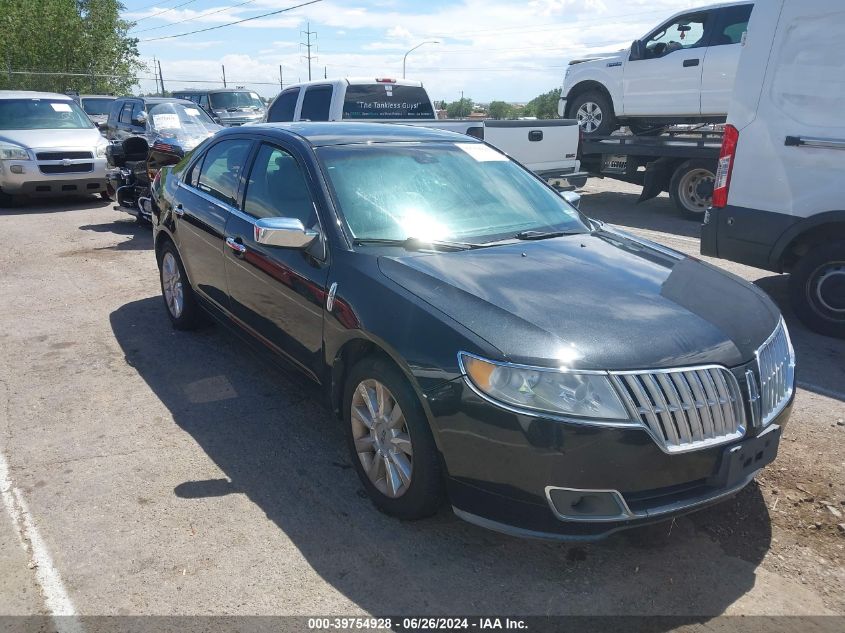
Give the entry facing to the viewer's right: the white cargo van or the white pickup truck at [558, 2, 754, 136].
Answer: the white cargo van

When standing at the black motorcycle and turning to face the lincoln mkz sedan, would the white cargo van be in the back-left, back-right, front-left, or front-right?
front-left

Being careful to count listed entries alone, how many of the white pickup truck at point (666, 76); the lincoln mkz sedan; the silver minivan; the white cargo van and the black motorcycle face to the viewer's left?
1

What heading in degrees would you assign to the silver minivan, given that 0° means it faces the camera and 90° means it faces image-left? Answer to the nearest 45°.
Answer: approximately 315°

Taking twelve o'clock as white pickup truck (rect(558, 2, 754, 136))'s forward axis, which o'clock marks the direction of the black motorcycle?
The black motorcycle is roughly at 11 o'clock from the white pickup truck.

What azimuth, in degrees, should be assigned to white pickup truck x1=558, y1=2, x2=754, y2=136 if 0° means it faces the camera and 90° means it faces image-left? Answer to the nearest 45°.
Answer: approximately 90°

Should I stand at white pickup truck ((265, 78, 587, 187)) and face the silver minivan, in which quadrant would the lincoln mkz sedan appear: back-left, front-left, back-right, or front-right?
back-left

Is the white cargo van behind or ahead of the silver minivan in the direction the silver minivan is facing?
ahead

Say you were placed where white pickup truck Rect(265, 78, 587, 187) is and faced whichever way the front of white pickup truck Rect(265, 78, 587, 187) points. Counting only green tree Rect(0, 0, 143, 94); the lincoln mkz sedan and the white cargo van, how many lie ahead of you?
1

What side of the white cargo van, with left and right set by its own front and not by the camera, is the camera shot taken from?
right

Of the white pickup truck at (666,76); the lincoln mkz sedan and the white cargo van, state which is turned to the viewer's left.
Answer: the white pickup truck

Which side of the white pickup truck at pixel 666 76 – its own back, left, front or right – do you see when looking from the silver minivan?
front

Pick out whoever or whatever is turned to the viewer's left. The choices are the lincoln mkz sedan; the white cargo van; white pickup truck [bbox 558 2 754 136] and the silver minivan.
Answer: the white pickup truck

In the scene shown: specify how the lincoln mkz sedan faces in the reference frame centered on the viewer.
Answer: facing the viewer and to the right of the viewer
